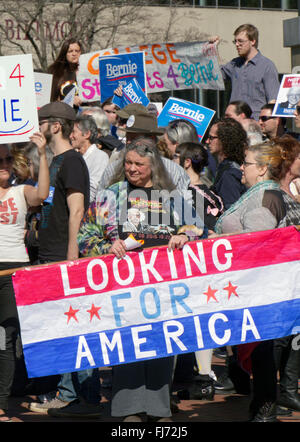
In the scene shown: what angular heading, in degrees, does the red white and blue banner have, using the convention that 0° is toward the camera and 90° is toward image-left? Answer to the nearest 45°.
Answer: approximately 0°

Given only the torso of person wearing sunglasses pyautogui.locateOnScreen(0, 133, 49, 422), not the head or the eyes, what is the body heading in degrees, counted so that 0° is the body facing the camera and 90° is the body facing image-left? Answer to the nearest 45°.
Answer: approximately 0°

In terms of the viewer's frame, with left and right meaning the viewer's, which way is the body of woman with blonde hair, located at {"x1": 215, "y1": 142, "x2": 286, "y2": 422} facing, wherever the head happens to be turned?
facing to the left of the viewer

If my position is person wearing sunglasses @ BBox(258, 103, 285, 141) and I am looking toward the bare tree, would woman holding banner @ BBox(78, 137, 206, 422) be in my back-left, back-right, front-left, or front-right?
back-left

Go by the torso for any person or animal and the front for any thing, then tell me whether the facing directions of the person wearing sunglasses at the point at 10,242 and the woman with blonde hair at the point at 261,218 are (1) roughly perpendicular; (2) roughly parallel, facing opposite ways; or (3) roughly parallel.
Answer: roughly perpendicular

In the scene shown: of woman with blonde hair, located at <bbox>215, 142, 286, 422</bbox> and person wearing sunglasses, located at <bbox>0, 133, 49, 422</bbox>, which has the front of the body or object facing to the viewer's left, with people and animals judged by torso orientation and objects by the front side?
the woman with blonde hair

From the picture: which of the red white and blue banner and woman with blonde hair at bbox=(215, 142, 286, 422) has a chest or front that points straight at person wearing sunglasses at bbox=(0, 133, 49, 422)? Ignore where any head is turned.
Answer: the woman with blonde hair
